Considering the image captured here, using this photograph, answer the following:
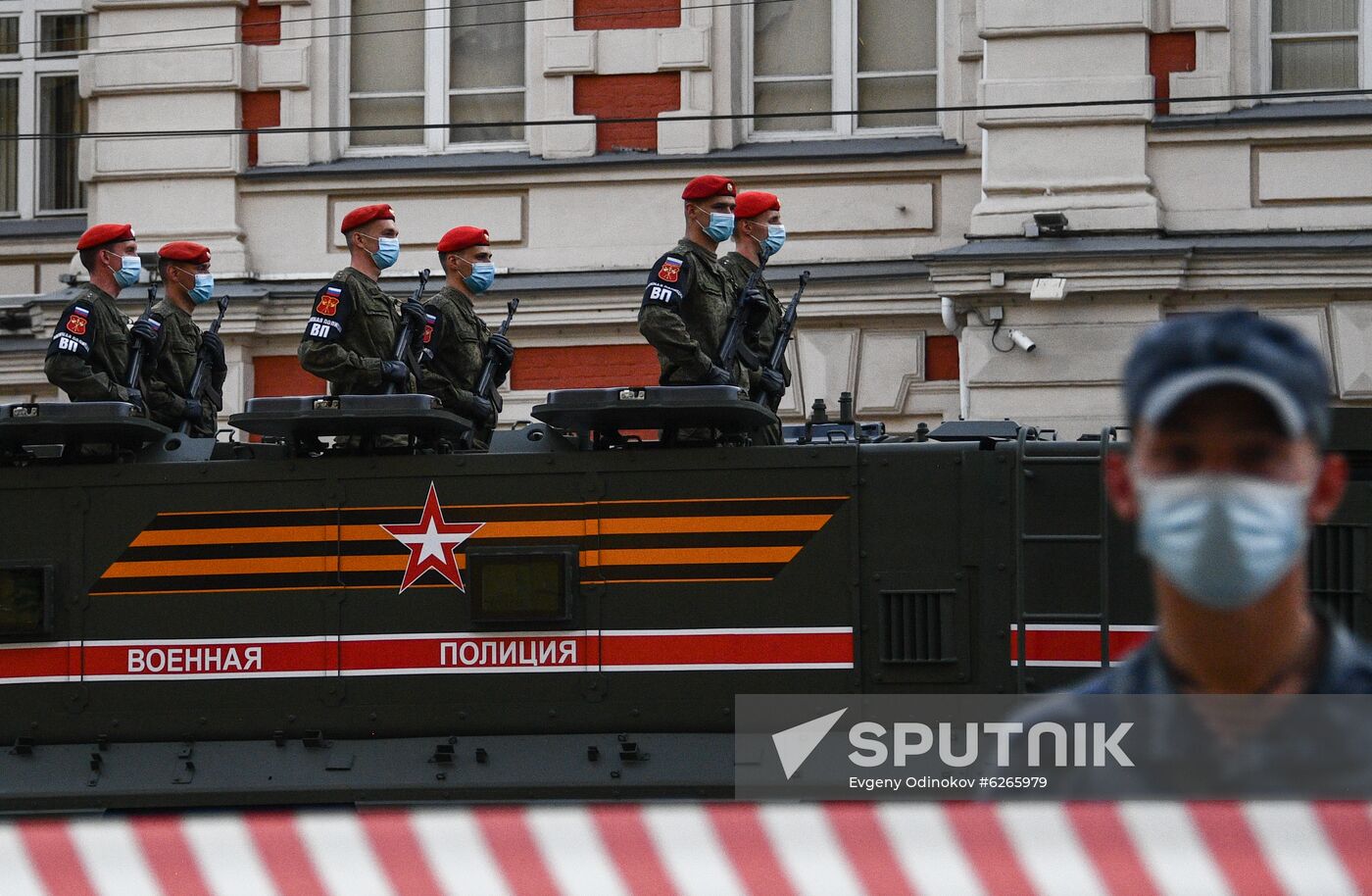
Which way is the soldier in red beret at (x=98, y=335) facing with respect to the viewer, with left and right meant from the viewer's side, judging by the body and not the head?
facing to the right of the viewer

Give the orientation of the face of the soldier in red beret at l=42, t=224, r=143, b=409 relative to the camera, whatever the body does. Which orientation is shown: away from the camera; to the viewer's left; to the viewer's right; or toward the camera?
to the viewer's right

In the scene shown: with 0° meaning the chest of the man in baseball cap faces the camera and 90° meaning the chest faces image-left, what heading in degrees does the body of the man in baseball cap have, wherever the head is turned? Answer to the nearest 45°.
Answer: approximately 0°

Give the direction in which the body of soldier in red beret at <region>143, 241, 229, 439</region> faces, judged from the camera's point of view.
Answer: to the viewer's right

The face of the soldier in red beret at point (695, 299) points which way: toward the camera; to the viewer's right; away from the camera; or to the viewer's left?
to the viewer's right

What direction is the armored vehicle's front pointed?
to the viewer's right

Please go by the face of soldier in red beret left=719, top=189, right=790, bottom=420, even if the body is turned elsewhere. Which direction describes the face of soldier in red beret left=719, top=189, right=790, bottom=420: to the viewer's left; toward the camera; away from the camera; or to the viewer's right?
to the viewer's right

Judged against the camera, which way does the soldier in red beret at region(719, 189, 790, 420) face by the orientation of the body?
to the viewer's right

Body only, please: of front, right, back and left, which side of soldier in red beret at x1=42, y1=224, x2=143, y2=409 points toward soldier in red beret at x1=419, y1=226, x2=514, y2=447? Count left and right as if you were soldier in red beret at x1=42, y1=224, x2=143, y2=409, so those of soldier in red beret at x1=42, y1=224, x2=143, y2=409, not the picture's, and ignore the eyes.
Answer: front

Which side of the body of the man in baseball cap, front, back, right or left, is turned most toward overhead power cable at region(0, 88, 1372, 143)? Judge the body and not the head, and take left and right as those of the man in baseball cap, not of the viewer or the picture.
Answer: back

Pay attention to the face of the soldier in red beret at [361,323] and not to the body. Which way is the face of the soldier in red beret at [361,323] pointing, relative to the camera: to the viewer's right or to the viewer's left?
to the viewer's right
